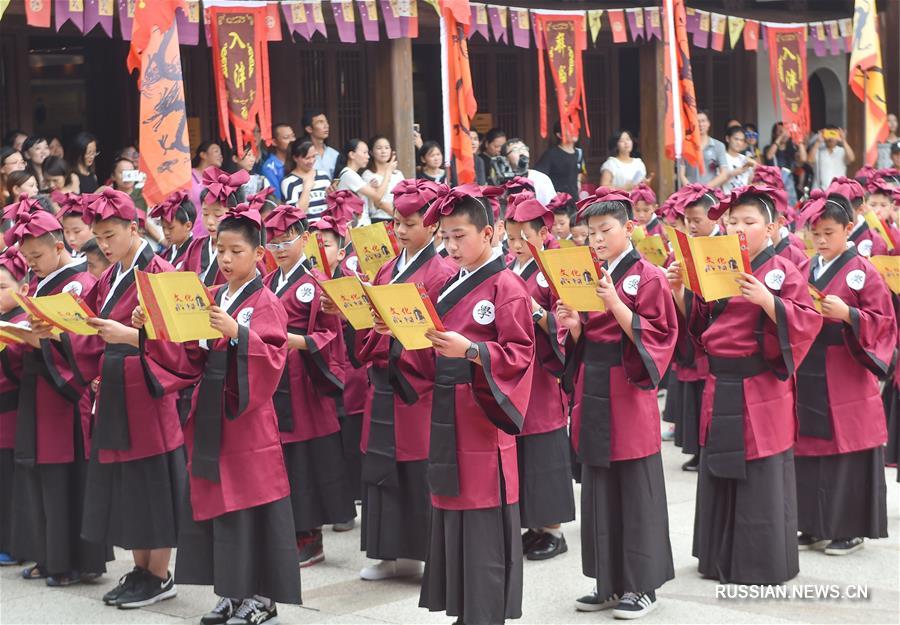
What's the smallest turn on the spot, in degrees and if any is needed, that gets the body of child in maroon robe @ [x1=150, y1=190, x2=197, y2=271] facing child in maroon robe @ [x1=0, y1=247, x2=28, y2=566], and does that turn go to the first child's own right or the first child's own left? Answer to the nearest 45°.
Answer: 0° — they already face them

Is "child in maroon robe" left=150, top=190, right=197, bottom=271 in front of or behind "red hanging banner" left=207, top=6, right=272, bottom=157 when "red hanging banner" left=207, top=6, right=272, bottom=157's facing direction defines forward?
in front

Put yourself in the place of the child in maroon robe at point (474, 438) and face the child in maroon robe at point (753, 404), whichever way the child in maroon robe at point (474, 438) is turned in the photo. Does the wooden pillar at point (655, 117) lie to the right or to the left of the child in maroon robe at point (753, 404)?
left

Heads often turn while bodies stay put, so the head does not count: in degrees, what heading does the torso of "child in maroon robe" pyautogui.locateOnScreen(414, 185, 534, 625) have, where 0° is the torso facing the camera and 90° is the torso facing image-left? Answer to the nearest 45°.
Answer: approximately 45°

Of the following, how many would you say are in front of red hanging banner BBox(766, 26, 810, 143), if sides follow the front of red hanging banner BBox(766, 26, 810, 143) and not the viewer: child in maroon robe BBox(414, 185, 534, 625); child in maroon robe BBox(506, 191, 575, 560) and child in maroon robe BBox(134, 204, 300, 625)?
3

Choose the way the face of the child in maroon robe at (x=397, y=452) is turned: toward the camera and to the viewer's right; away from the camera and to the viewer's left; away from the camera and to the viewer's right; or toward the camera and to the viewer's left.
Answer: toward the camera and to the viewer's left

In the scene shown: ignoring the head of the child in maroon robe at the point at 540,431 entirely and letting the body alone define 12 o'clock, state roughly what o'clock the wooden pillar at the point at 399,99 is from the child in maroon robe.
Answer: The wooden pillar is roughly at 4 o'clock from the child in maroon robe.

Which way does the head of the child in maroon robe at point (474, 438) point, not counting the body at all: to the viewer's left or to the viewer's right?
to the viewer's left

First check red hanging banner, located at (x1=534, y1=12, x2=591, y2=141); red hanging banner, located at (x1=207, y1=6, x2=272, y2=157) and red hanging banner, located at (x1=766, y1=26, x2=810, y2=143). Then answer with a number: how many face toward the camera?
3

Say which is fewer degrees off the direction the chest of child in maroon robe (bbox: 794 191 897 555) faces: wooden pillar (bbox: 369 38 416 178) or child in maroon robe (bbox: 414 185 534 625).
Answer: the child in maroon robe

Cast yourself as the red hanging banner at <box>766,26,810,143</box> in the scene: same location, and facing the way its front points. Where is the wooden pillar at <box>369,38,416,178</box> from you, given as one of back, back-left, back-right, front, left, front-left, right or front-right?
front-right

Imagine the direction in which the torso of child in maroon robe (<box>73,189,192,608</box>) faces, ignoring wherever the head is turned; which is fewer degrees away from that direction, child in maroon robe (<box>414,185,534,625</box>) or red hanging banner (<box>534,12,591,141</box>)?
the child in maroon robe

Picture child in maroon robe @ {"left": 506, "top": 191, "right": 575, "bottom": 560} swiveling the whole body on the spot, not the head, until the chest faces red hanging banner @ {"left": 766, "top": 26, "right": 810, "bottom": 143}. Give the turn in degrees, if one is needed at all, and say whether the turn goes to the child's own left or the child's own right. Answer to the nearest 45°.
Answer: approximately 135° to the child's own right

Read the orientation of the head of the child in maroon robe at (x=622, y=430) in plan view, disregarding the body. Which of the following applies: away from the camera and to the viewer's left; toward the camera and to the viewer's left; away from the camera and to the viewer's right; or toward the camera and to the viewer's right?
toward the camera and to the viewer's left

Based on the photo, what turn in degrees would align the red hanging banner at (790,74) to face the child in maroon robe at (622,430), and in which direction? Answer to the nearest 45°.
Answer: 0° — it already faces them
